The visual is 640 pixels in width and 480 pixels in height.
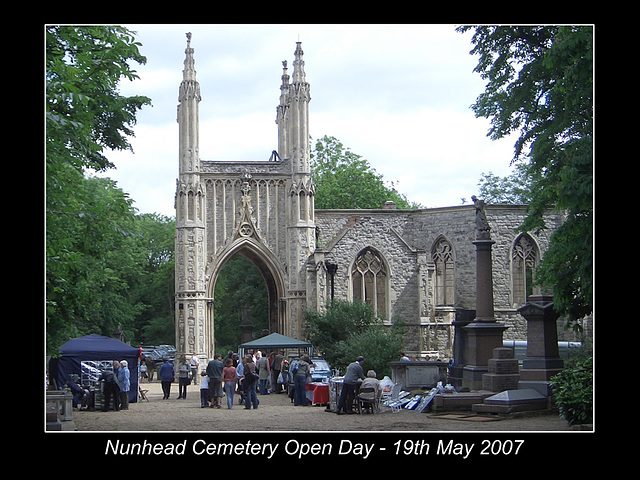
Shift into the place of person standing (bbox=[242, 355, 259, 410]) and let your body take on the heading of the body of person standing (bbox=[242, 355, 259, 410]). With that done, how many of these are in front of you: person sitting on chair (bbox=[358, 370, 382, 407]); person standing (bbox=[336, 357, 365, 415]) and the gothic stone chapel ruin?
1
